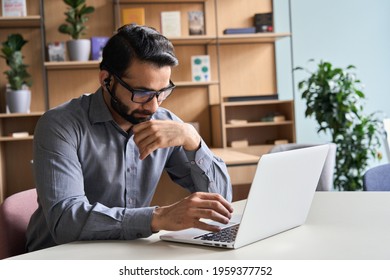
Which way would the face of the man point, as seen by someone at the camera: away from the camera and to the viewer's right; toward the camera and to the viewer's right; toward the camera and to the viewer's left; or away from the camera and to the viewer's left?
toward the camera and to the viewer's right

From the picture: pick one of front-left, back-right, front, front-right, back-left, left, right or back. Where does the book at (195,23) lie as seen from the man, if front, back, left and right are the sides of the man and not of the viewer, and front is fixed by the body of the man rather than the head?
back-left

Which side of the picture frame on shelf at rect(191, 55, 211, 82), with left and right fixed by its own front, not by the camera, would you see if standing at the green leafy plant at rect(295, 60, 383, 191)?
left

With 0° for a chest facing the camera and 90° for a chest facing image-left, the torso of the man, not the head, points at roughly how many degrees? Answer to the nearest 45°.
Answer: approximately 315°

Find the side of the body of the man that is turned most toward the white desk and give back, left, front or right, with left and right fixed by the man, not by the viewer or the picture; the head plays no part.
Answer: front

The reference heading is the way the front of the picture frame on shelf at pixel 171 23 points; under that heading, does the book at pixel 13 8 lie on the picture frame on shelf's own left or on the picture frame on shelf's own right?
on the picture frame on shelf's own right

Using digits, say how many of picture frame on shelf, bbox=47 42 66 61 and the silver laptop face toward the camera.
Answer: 1

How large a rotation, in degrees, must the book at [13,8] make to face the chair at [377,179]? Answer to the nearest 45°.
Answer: approximately 45° to its left

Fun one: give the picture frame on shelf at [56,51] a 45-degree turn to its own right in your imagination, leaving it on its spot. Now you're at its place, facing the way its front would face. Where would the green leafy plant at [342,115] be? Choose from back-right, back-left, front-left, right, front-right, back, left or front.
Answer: back-left

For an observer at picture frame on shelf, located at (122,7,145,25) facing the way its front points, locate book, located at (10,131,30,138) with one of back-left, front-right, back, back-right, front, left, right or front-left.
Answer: right

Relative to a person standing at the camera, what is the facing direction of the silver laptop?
facing away from the viewer and to the left of the viewer
